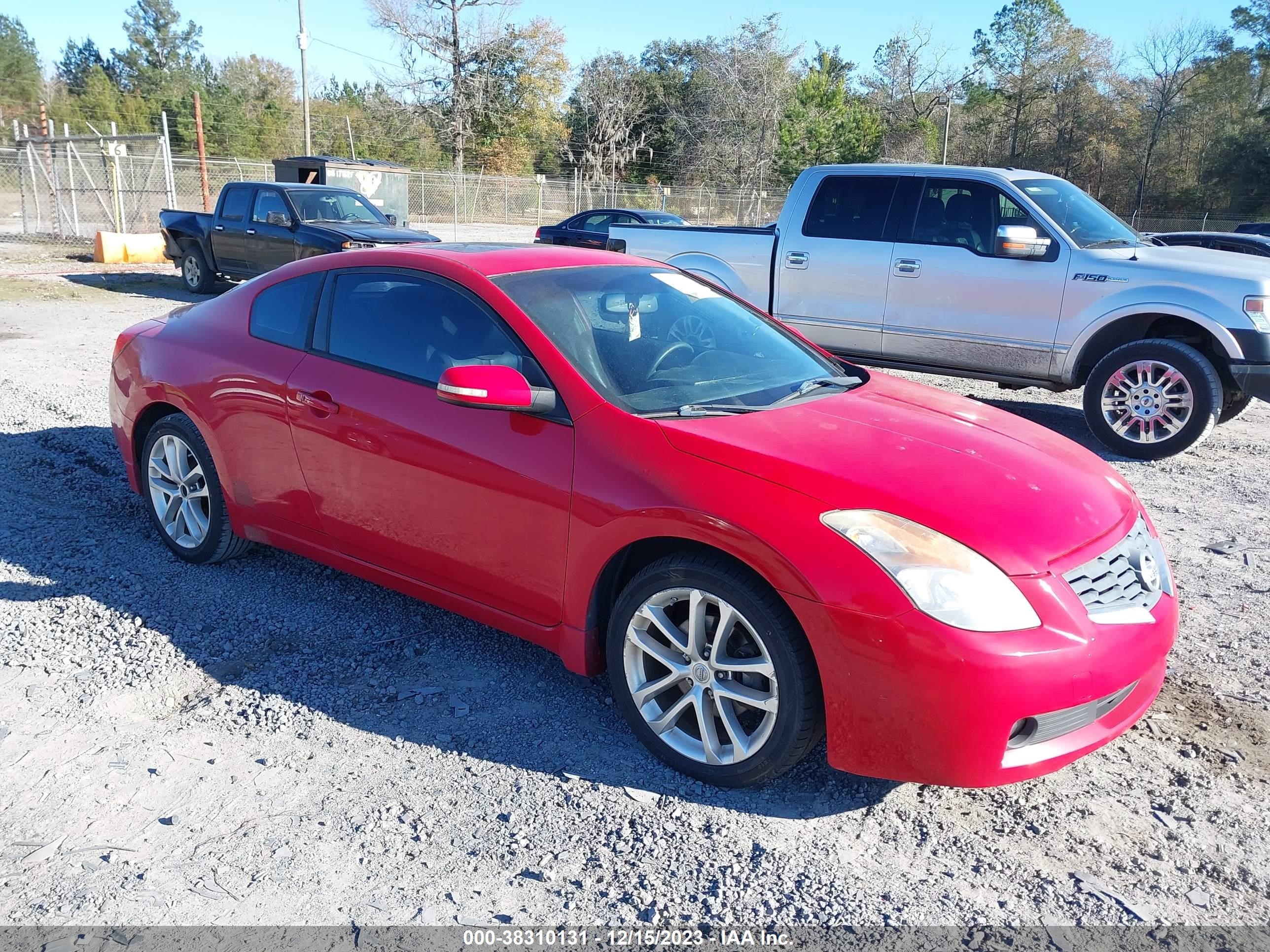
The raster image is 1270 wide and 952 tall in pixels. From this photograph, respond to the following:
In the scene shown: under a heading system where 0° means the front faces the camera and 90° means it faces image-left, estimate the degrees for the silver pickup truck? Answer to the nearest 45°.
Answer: approximately 315°

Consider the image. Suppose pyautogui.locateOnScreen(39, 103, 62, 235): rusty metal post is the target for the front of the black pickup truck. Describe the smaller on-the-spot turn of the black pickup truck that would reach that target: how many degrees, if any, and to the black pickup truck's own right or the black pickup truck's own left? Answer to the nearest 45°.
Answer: approximately 180°

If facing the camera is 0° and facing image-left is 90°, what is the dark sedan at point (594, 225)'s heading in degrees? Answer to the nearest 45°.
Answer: approximately 315°

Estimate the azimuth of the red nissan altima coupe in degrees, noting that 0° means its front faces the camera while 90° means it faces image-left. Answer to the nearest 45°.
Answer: approximately 315°

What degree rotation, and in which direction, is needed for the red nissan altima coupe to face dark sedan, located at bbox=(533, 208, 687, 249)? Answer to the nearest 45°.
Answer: approximately 135° to its left

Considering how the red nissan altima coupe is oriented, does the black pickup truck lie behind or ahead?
behind

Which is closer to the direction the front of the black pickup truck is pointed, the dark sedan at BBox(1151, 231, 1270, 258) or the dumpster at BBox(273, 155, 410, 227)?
the dark sedan

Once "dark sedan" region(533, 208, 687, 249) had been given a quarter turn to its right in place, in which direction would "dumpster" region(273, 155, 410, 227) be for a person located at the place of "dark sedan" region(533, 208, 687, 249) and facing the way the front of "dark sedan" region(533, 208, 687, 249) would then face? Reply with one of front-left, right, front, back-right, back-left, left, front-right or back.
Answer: right

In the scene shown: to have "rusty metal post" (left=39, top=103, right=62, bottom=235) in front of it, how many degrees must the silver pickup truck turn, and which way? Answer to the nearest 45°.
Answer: approximately 180°
